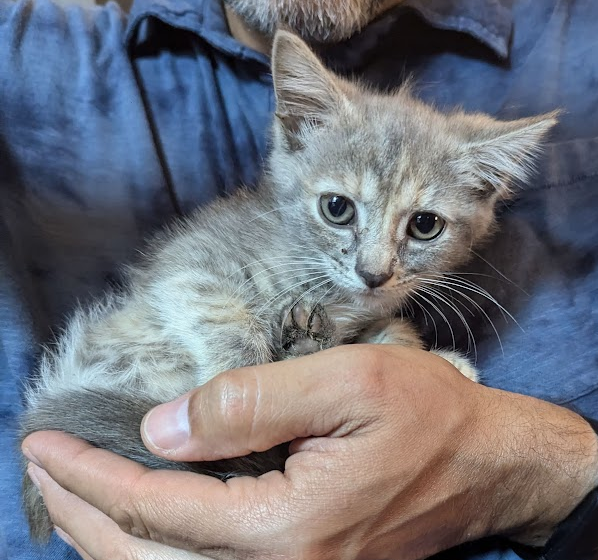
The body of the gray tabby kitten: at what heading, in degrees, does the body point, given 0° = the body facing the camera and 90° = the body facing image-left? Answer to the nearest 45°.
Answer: approximately 315°
